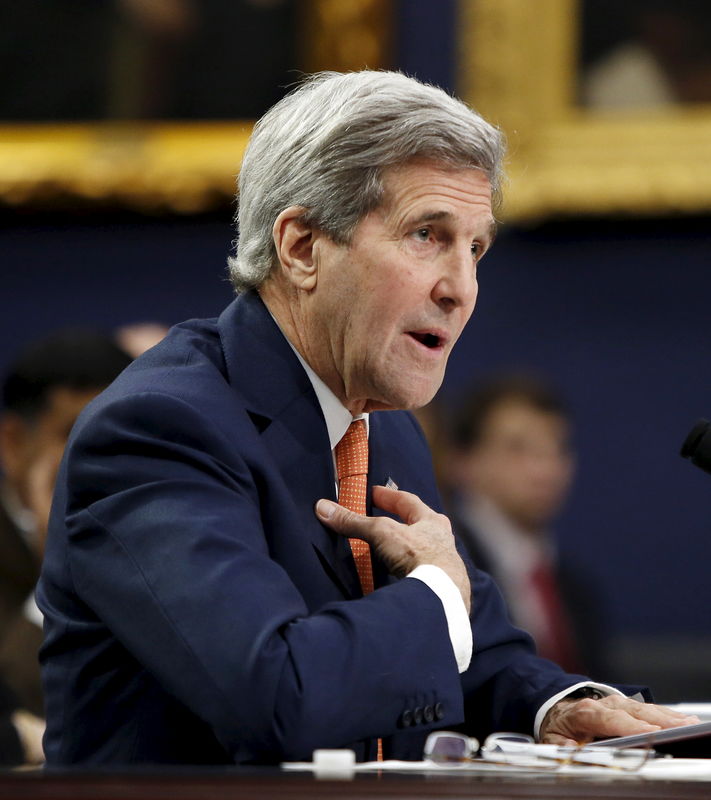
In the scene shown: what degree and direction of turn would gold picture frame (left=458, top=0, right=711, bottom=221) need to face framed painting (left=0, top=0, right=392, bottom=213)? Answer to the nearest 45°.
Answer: approximately 90° to its right

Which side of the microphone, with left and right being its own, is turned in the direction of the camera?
left

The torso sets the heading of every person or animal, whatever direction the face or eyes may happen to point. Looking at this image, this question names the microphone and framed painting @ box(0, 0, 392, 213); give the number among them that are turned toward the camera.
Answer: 1

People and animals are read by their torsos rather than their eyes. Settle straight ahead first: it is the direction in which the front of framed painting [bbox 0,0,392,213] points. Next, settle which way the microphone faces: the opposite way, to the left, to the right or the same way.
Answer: to the right

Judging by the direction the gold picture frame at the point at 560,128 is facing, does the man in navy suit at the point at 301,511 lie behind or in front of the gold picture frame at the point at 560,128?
in front

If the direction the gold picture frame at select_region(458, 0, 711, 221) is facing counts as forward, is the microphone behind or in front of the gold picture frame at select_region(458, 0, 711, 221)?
in front

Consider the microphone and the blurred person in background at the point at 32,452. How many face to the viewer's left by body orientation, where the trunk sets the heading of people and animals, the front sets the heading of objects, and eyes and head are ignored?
1

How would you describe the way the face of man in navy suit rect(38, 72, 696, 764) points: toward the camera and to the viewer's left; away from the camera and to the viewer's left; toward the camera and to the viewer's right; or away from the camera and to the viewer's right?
toward the camera and to the viewer's right

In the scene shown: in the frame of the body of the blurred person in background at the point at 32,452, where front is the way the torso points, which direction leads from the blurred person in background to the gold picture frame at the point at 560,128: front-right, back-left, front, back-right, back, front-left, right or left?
left

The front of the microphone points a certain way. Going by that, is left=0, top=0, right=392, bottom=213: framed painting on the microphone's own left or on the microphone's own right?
on the microphone's own right

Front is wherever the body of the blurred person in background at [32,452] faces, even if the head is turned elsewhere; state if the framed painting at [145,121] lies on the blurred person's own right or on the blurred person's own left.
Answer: on the blurred person's own left

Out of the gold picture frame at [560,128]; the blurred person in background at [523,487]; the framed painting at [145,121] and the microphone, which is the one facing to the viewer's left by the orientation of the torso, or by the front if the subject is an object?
the microphone

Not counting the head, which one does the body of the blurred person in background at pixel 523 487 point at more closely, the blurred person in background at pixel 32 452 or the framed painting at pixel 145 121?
the blurred person in background

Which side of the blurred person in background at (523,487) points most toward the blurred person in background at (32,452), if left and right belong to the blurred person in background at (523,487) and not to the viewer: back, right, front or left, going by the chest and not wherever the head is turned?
right
